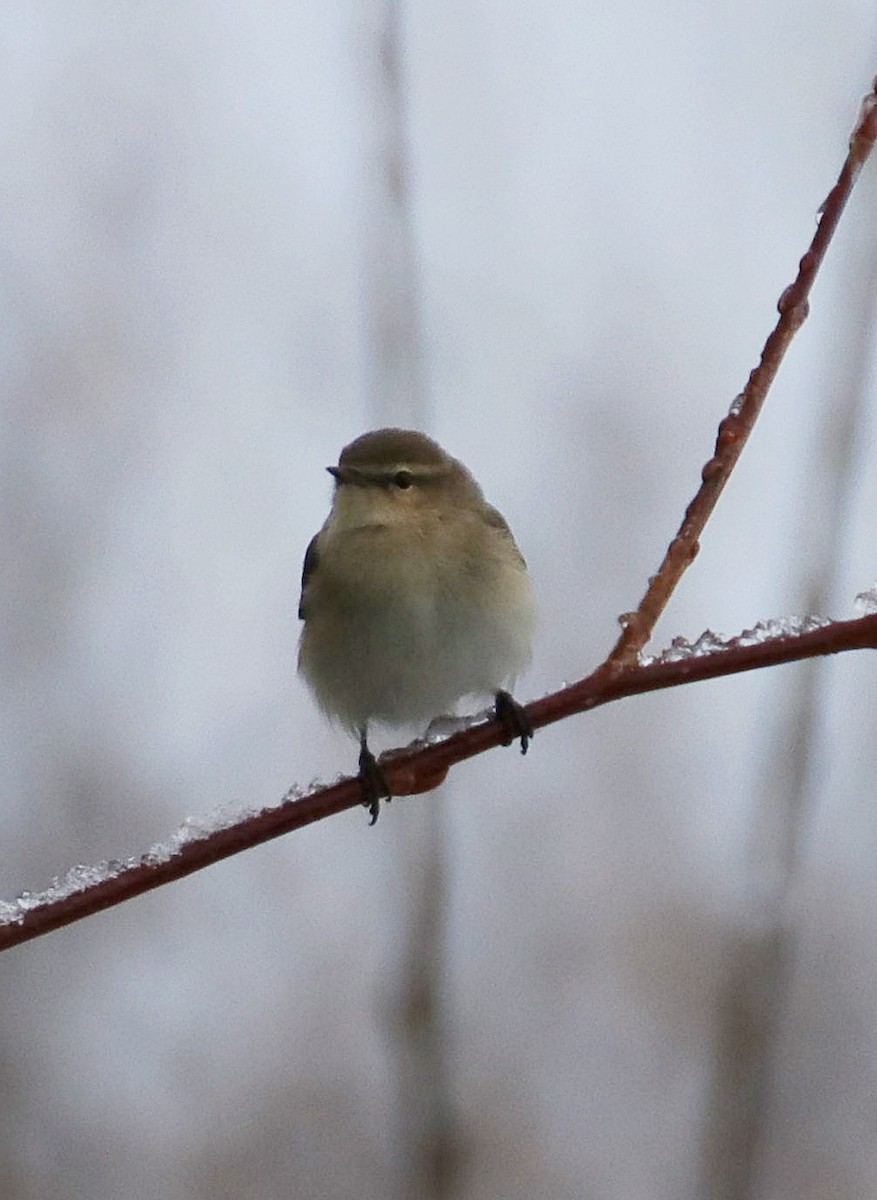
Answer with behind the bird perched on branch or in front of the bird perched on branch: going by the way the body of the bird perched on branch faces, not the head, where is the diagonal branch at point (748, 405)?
in front

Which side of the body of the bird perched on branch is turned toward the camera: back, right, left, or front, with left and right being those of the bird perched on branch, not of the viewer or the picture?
front
